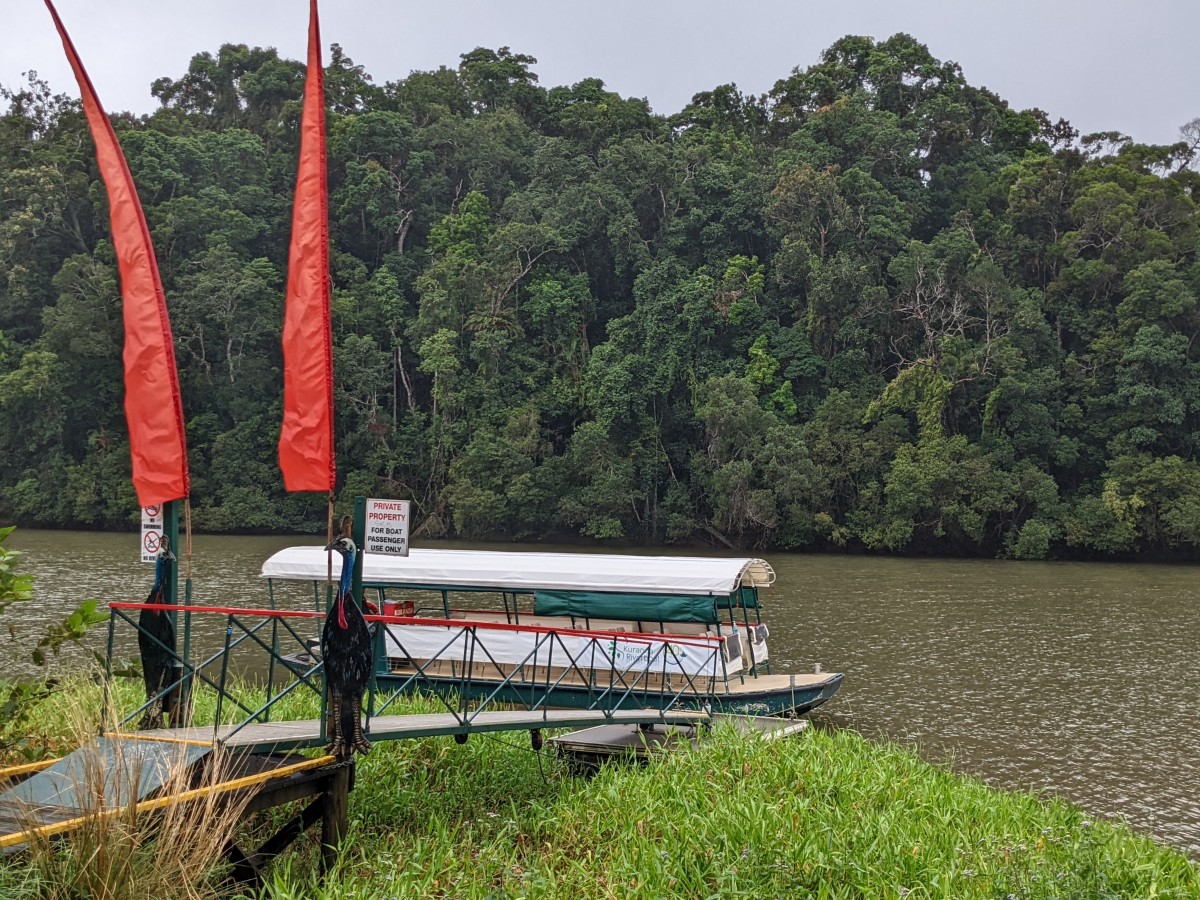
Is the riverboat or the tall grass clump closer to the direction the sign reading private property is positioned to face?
the tall grass clump

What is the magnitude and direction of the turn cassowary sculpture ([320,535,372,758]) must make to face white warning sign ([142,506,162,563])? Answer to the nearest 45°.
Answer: approximately 135° to its right

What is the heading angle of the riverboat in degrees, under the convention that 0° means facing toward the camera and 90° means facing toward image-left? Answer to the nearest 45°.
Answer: approximately 315°

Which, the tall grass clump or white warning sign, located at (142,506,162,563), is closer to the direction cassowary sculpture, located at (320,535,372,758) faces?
the tall grass clump

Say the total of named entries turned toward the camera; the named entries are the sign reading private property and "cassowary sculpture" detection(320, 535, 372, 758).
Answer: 2

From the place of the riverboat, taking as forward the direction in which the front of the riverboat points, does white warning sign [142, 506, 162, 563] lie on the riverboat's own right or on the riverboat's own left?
on the riverboat's own right

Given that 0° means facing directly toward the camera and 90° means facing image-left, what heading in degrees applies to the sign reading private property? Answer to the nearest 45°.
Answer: approximately 0°
